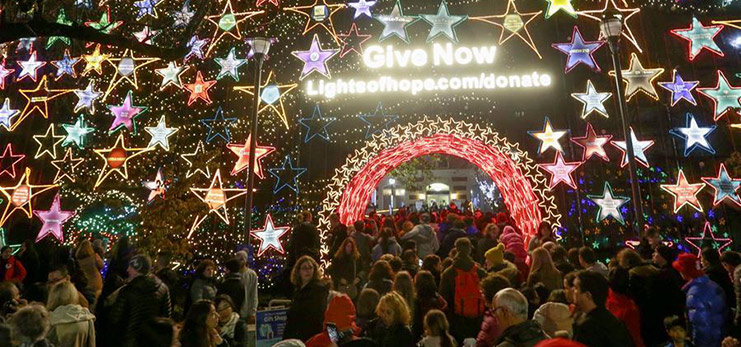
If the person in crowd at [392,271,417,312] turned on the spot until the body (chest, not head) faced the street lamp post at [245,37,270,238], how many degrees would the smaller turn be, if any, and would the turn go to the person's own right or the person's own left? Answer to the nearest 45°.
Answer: approximately 45° to the person's own left

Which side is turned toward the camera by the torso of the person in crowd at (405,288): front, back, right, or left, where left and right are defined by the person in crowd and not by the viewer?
back

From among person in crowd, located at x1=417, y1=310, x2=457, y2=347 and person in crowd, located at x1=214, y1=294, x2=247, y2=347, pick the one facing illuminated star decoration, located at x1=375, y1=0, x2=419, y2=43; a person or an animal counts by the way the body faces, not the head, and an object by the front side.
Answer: person in crowd, located at x1=417, y1=310, x2=457, y2=347

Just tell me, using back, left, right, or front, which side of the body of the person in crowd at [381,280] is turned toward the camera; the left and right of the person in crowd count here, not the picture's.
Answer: back

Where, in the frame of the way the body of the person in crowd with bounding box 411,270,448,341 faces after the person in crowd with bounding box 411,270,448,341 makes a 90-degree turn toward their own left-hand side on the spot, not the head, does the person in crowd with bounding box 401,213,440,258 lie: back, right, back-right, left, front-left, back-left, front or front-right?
right

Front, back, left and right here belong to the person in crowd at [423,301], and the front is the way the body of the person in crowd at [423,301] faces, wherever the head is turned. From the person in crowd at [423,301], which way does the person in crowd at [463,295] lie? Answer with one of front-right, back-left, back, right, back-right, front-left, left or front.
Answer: front-right

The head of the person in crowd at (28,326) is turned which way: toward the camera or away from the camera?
away from the camera

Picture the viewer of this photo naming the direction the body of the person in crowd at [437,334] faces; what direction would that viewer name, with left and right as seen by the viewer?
facing away from the viewer

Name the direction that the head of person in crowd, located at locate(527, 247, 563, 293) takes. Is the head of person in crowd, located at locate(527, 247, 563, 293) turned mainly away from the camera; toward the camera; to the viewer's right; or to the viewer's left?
away from the camera

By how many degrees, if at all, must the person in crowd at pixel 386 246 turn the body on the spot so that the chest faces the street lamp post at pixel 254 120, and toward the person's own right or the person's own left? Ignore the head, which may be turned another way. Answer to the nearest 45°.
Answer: approximately 90° to the person's own left

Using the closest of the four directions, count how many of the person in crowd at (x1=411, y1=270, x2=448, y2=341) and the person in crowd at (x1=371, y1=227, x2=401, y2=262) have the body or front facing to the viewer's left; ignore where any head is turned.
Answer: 0

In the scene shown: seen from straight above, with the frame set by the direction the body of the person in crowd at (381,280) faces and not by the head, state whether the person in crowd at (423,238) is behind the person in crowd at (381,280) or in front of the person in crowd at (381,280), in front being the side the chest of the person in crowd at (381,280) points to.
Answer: in front

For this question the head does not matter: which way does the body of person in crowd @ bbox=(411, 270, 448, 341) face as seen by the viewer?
away from the camera

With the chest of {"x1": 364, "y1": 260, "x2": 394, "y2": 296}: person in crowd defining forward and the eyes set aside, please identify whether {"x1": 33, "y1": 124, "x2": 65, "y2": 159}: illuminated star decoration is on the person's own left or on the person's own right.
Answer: on the person's own left

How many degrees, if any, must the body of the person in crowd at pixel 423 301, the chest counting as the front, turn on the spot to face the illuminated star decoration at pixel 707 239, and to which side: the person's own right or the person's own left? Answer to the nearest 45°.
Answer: approximately 45° to the person's own right
